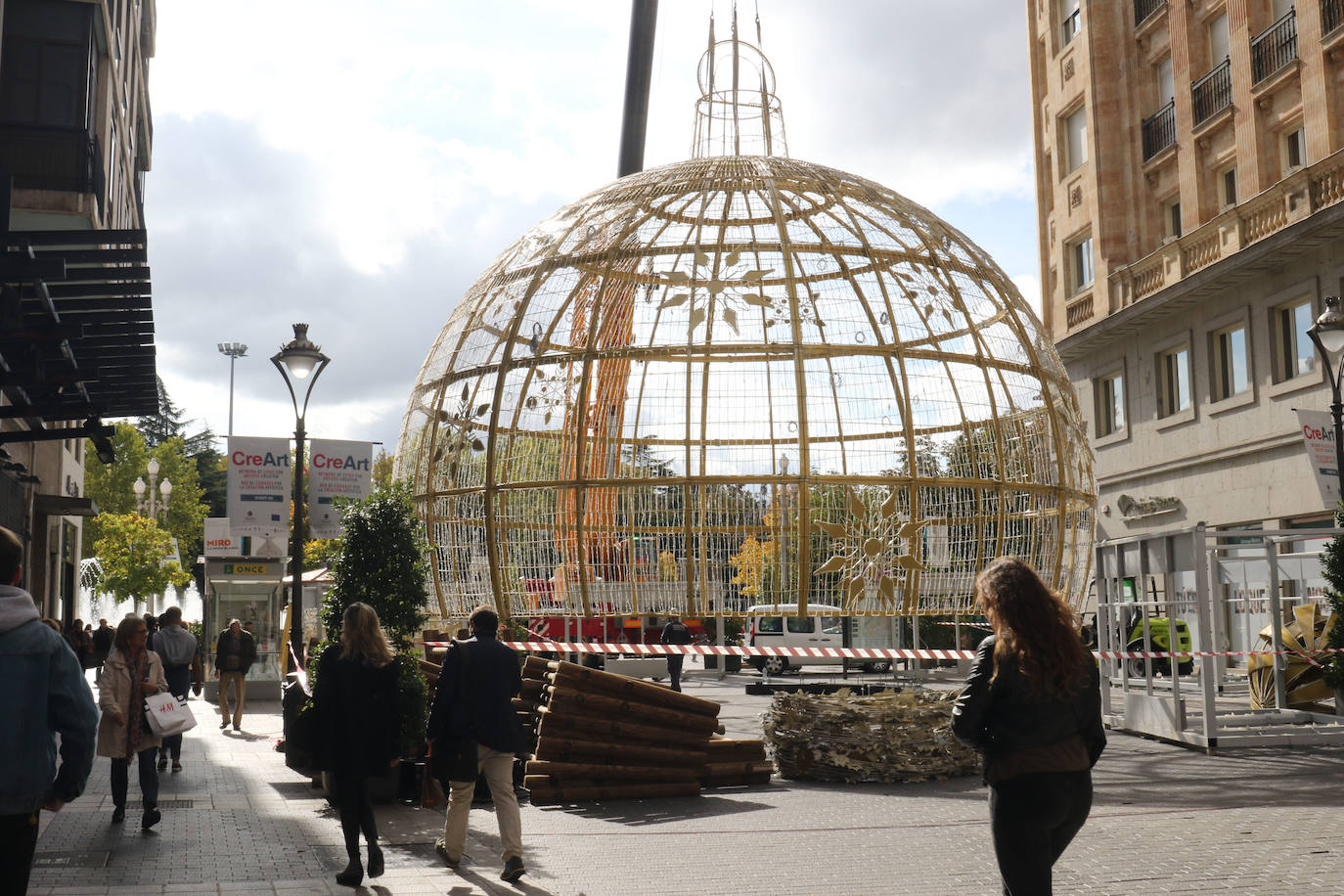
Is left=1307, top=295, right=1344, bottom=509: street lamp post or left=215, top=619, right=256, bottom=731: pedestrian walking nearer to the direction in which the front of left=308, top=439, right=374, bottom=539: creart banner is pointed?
the street lamp post

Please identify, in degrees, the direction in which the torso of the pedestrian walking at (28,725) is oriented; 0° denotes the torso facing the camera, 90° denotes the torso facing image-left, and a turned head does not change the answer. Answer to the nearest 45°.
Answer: approximately 180°

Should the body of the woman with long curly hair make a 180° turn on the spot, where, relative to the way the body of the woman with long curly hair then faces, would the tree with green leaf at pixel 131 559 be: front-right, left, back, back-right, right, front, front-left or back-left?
back

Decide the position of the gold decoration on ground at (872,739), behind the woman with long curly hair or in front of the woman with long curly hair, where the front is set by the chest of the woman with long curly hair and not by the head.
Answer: in front

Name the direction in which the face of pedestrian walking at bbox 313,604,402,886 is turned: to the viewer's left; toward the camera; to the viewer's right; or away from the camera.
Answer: away from the camera

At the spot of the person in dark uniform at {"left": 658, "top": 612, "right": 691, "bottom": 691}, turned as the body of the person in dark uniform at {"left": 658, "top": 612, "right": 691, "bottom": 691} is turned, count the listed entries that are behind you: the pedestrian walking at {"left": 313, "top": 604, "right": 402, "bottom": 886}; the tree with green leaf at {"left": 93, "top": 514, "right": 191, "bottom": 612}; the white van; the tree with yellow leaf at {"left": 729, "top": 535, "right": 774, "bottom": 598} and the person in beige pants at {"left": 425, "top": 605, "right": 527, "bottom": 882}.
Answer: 3

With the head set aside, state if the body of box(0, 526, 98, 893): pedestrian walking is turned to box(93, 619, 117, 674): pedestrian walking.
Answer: yes

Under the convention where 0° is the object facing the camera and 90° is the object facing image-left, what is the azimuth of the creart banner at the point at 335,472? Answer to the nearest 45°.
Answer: approximately 0°

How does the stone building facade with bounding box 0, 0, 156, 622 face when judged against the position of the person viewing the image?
facing to the right of the viewer

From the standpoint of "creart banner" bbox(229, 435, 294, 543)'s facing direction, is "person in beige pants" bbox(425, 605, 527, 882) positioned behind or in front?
in front

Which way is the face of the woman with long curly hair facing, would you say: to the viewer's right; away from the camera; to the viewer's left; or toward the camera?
away from the camera
